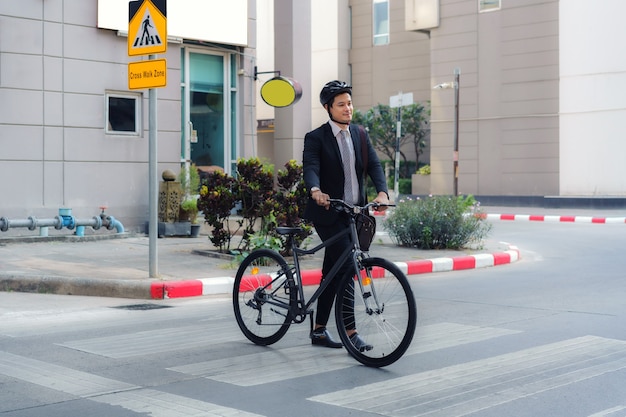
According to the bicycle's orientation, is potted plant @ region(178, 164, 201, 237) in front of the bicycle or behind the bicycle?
behind

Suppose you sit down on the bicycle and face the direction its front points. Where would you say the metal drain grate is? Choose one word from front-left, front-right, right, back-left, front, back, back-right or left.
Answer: back

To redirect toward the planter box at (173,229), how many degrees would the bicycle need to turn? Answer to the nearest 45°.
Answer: approximately 135° to its left

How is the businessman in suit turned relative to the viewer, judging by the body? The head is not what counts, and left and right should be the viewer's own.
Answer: facing the viewer and to the right of the viewer

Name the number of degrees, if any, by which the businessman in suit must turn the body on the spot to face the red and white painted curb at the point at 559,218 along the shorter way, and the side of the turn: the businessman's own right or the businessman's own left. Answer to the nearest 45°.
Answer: approximately 135° to the businessman's own left

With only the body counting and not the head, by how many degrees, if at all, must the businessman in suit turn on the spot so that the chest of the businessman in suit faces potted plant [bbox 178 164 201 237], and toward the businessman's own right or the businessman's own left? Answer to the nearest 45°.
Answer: approximately 135° to the businessman's own left

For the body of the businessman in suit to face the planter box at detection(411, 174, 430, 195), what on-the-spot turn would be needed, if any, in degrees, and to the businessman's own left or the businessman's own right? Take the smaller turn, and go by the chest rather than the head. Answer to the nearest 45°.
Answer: approximately 135° to the businessman's own left

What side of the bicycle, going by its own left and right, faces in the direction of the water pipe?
back

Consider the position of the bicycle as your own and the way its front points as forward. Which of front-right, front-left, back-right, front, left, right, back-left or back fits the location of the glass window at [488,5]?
back-left

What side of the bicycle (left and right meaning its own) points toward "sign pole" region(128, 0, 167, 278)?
back
